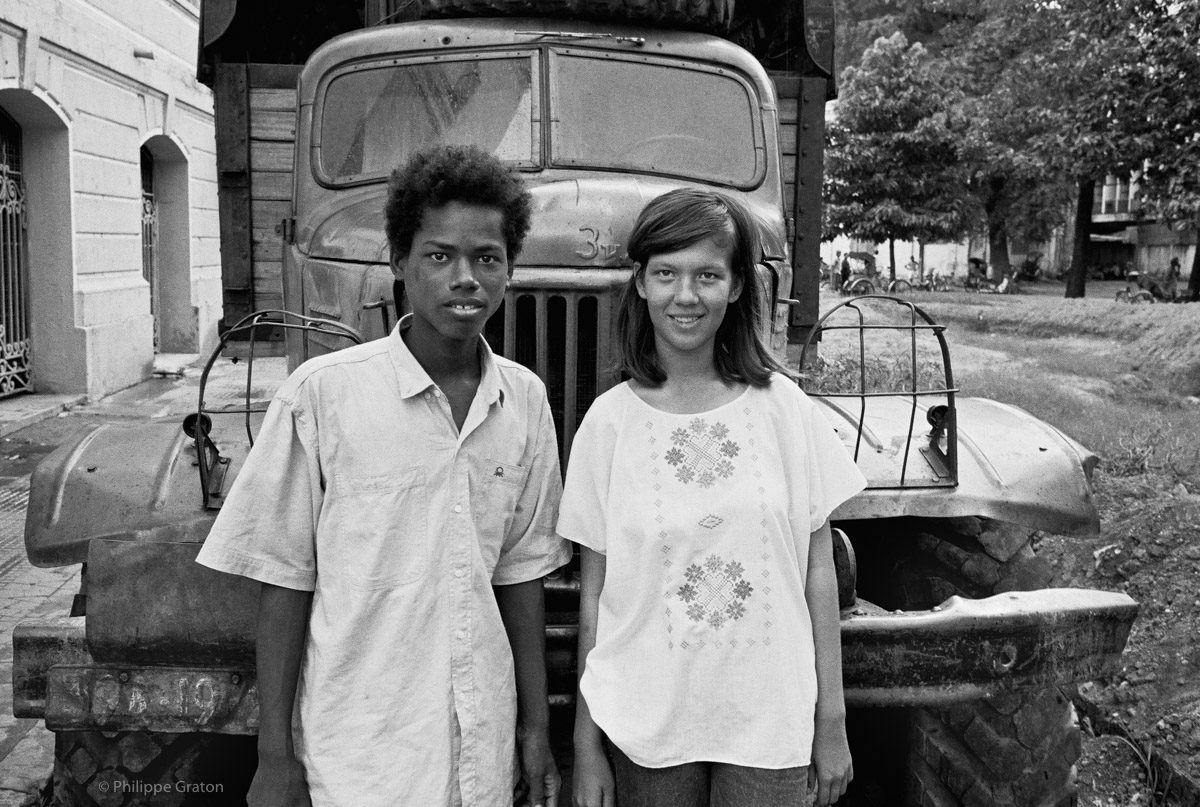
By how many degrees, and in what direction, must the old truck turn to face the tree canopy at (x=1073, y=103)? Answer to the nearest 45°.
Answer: approximately 135° to its left

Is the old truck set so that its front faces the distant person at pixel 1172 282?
no

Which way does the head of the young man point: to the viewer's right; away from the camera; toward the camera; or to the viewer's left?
toward the camera

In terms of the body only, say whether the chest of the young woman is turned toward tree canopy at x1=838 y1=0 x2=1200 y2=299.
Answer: no

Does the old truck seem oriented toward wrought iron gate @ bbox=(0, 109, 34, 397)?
no

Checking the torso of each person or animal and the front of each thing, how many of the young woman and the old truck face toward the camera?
2

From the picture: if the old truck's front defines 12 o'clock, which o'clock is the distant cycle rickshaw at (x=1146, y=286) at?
The distant cycle rickshaw is roughly at 7 o'clock from the old truck.

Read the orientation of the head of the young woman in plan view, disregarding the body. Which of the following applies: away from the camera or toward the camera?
toward the camera

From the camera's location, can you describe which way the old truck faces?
facing the viewer

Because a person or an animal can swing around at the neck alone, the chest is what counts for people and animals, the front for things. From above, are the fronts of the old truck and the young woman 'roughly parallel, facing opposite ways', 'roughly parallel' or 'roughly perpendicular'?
roughly parallel

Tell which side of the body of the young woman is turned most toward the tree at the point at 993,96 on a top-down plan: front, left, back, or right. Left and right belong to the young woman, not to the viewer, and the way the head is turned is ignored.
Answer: back

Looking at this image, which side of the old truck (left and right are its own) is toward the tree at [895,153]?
back

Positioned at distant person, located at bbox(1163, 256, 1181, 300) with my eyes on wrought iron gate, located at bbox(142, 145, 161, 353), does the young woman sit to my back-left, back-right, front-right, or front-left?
front-left
